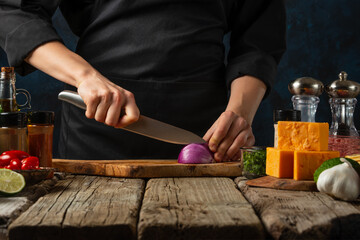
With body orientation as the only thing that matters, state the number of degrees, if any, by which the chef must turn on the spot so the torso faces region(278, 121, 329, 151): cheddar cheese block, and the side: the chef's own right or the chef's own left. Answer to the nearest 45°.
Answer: approximately 45° to the chef's own left

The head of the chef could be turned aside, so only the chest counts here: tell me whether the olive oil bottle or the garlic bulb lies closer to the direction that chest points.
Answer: the garlic bulb

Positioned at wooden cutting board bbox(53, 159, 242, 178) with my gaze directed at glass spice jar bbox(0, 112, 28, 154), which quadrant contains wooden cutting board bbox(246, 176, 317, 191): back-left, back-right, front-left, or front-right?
back-left

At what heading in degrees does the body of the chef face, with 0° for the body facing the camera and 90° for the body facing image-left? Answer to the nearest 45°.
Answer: approximately 0°

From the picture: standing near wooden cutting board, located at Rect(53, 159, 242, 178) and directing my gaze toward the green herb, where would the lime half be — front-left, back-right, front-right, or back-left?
back-right

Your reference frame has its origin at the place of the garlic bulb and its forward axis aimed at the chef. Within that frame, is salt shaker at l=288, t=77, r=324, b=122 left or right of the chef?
right

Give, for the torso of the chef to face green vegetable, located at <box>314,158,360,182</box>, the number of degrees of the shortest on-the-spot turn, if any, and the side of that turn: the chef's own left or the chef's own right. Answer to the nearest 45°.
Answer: approximately 45° to the chef's own left

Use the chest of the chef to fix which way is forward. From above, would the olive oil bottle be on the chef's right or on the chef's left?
on the chef's right
